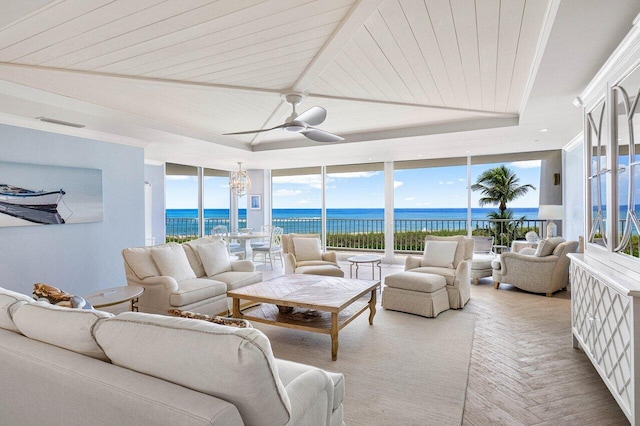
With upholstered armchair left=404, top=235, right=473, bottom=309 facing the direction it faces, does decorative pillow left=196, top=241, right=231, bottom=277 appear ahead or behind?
ahead

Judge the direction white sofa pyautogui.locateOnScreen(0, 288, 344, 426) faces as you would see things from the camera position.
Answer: facing away from the viewer and to the right of the viewer

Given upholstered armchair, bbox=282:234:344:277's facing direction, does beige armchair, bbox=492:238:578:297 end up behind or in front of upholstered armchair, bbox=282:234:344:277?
in front

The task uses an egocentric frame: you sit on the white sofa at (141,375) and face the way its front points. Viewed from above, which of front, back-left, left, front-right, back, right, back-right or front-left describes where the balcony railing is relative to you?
front

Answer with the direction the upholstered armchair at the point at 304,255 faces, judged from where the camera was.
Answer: facing the viewer and to the right of the viewer

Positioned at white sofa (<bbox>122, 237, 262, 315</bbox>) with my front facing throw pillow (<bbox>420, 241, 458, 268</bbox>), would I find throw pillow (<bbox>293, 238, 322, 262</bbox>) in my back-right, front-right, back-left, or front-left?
front-left

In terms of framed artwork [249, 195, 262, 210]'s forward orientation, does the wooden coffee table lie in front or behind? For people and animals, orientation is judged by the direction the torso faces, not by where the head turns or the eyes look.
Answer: in front

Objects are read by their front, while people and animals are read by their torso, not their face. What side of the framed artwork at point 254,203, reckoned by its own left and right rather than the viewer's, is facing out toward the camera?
front

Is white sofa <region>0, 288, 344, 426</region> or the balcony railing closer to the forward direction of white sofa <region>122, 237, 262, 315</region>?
the white sofa

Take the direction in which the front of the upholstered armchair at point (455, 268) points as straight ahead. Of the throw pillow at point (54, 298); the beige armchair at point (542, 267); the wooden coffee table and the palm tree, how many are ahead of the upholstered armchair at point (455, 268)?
2

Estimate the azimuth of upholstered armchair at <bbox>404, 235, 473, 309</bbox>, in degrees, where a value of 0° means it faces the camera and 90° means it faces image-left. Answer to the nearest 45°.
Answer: approximately 45°

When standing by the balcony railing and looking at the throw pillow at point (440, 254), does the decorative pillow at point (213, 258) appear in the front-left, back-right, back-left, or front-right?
front-right

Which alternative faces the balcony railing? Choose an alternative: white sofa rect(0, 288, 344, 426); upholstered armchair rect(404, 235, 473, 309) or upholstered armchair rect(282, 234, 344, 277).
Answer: the white sofa

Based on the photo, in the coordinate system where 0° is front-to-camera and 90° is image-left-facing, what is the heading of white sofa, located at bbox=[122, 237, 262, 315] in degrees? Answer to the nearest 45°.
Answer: approximately 315°

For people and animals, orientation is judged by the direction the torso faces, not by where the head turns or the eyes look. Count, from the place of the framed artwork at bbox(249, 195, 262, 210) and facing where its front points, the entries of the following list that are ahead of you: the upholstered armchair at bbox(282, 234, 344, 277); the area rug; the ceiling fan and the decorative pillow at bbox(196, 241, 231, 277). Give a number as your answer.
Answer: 4

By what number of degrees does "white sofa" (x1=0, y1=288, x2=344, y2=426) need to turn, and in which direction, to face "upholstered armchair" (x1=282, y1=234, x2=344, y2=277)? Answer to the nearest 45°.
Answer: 0° — it already faces it

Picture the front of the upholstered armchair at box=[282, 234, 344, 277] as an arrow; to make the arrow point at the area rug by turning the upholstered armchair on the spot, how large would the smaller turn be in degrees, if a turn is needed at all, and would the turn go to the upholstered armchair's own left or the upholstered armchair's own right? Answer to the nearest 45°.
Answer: approximately 45° to the upholstered armchair's own right

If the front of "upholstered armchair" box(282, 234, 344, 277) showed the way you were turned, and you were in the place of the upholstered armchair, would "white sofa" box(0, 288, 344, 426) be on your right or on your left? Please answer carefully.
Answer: on your right
